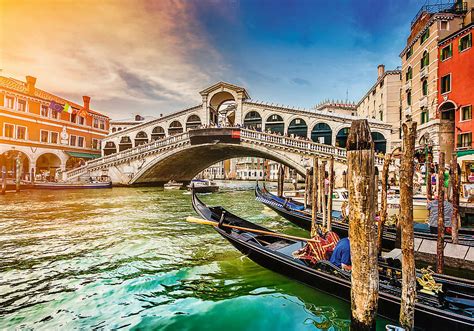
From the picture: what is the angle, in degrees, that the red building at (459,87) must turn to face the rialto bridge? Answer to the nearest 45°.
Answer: approximately 45° to its right

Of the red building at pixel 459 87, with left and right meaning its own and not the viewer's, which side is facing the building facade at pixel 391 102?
right

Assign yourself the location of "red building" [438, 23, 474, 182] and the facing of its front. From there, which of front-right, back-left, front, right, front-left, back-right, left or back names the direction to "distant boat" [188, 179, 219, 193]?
front-right

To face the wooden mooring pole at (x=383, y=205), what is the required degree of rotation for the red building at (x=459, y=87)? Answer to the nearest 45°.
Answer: approximately 45° to its left

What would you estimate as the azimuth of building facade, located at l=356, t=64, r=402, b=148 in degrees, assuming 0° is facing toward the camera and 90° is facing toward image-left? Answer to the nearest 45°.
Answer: approximately 45°

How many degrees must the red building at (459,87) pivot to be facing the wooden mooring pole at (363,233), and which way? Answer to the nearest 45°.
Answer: approximately 45° to its left
